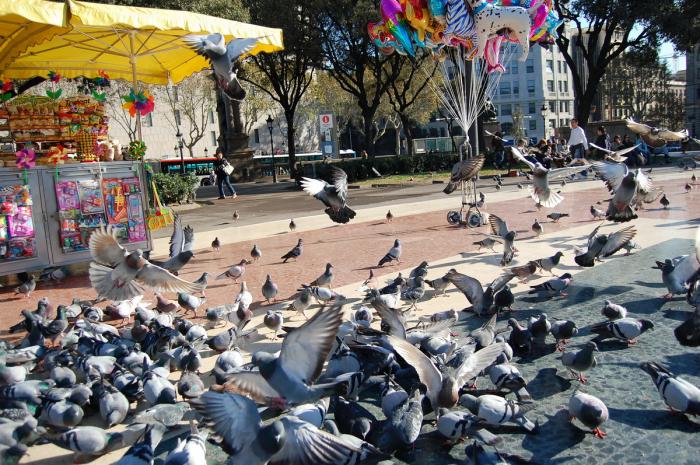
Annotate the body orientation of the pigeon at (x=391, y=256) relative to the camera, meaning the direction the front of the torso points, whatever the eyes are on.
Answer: to the viewer's right

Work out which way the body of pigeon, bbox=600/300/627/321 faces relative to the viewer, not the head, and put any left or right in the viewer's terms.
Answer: facing to the left of the viewer

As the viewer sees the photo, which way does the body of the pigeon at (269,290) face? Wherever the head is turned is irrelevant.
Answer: toward the camera
